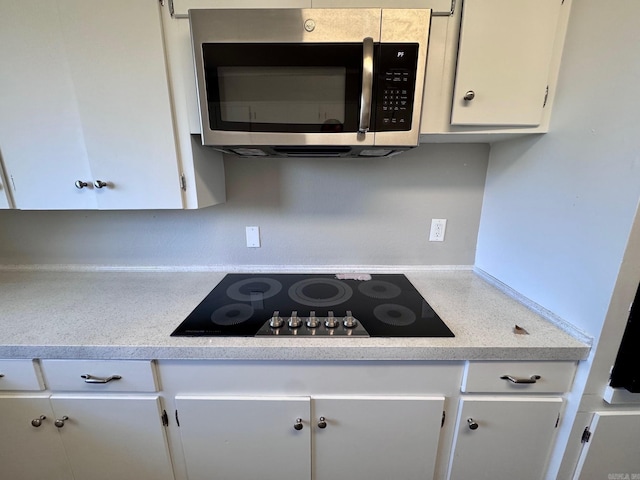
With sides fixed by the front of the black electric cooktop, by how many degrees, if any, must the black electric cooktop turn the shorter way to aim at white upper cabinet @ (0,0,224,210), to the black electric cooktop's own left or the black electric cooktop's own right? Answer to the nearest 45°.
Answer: approximately 90° to the black electric cooktop's own right

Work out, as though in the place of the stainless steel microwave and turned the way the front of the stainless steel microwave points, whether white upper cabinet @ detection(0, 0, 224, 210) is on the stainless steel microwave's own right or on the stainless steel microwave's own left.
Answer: on the stainless steel microwave's own right

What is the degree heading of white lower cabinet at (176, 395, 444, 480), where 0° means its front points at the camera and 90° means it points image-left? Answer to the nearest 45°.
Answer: approximately 0°
